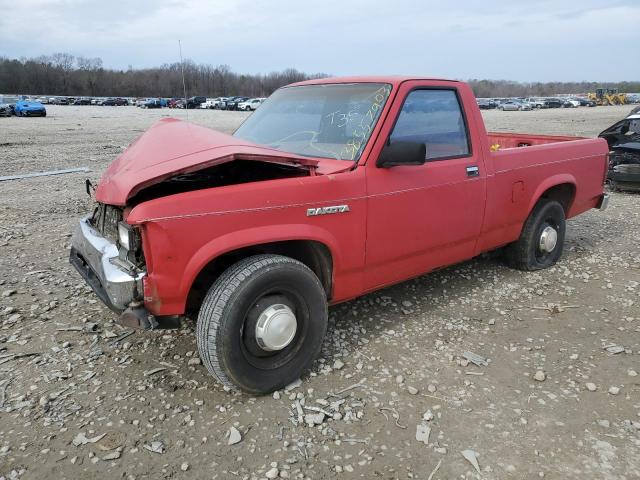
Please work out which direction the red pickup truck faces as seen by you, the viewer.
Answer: facing the viewer and to the left of the viewer

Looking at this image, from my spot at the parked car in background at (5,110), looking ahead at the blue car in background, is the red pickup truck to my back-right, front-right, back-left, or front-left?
front-right

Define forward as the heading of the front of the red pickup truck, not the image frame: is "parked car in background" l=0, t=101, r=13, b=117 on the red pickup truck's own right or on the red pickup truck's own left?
on the red pickup truck's own right

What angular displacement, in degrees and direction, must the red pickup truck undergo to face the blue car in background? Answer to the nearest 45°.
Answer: approximately 90° to its right

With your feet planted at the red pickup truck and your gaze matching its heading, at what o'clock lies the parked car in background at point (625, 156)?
The parked car in background is roughly at 6 o'clock from the red pickup truck.

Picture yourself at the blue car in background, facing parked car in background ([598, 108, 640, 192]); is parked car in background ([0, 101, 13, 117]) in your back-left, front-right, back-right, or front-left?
back-right

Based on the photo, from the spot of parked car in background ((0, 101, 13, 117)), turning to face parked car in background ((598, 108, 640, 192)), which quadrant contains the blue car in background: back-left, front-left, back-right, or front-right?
front-left
